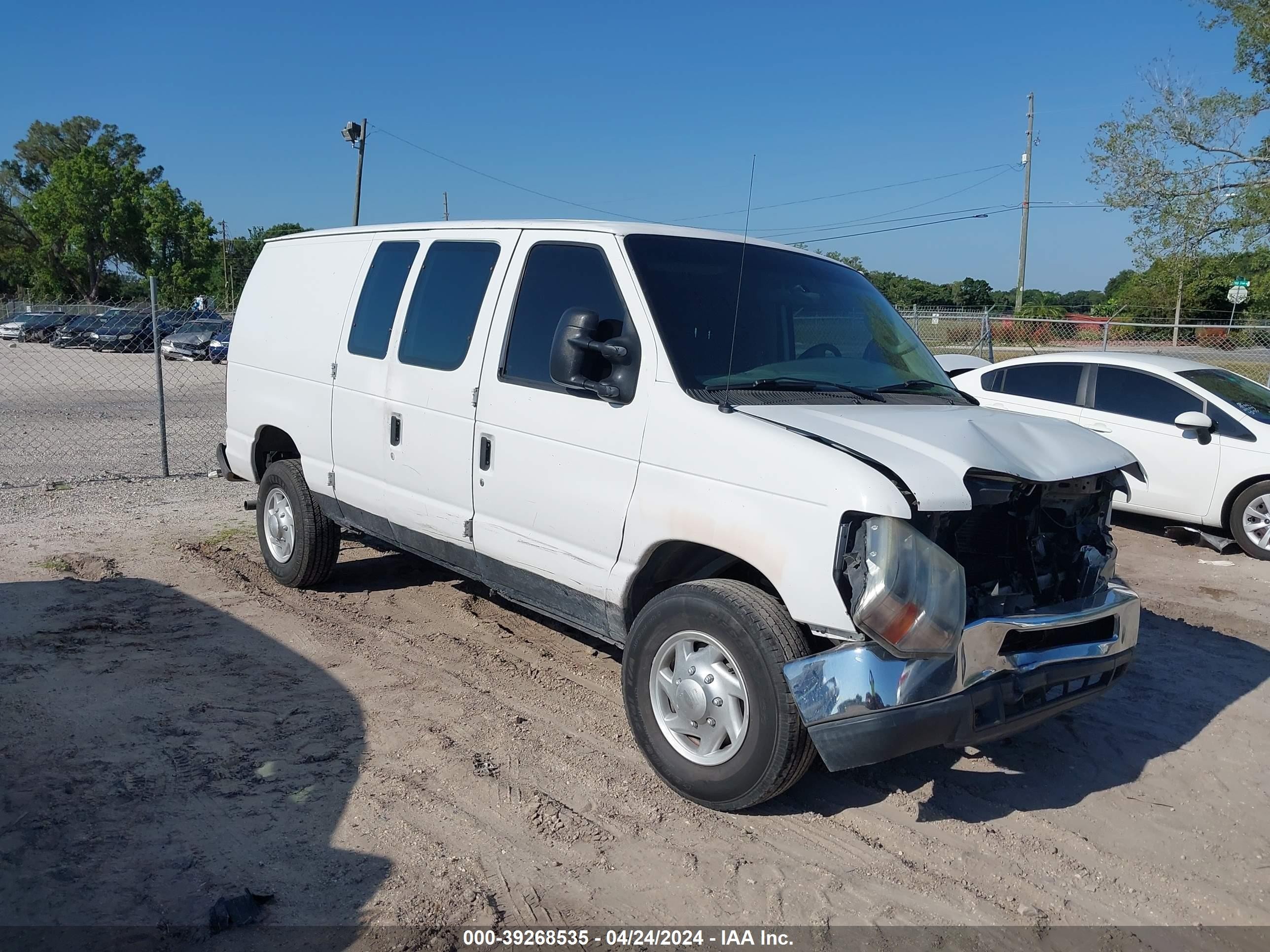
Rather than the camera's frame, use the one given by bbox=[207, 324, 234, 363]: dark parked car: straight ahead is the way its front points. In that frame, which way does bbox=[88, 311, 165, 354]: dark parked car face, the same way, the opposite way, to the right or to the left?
the same way

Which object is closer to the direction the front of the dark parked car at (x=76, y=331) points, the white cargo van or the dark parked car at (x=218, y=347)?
the white cargo van

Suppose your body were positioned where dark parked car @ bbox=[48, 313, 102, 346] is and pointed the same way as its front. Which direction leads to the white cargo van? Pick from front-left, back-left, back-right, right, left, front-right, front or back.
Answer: front-left

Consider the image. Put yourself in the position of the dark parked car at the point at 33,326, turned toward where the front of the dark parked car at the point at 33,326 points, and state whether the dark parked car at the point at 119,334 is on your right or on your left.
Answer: on your left

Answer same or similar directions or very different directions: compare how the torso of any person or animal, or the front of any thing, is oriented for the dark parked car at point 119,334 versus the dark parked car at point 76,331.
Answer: same or similar directions

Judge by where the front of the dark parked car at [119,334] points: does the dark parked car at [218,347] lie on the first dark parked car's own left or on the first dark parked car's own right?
on the first dark parked car's own left

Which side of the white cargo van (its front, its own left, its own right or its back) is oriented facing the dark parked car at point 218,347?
back

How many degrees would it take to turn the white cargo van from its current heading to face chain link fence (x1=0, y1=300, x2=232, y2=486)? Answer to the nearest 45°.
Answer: approximately 180°

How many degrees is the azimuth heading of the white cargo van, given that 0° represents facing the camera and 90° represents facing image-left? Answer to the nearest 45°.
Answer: approximately 315°

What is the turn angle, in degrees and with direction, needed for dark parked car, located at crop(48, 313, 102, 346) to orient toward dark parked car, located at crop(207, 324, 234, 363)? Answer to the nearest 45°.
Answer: approximately 90° to its left

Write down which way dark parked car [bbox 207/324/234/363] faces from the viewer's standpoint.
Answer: facing the viewer and to the left of the viewer

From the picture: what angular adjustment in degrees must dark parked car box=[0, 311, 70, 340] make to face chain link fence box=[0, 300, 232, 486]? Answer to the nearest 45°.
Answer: approximately 45° to its left

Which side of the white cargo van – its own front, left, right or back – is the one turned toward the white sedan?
left

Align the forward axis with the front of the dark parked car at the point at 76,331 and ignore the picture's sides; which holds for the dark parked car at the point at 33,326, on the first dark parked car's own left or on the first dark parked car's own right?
on the first dark parked car's own right
